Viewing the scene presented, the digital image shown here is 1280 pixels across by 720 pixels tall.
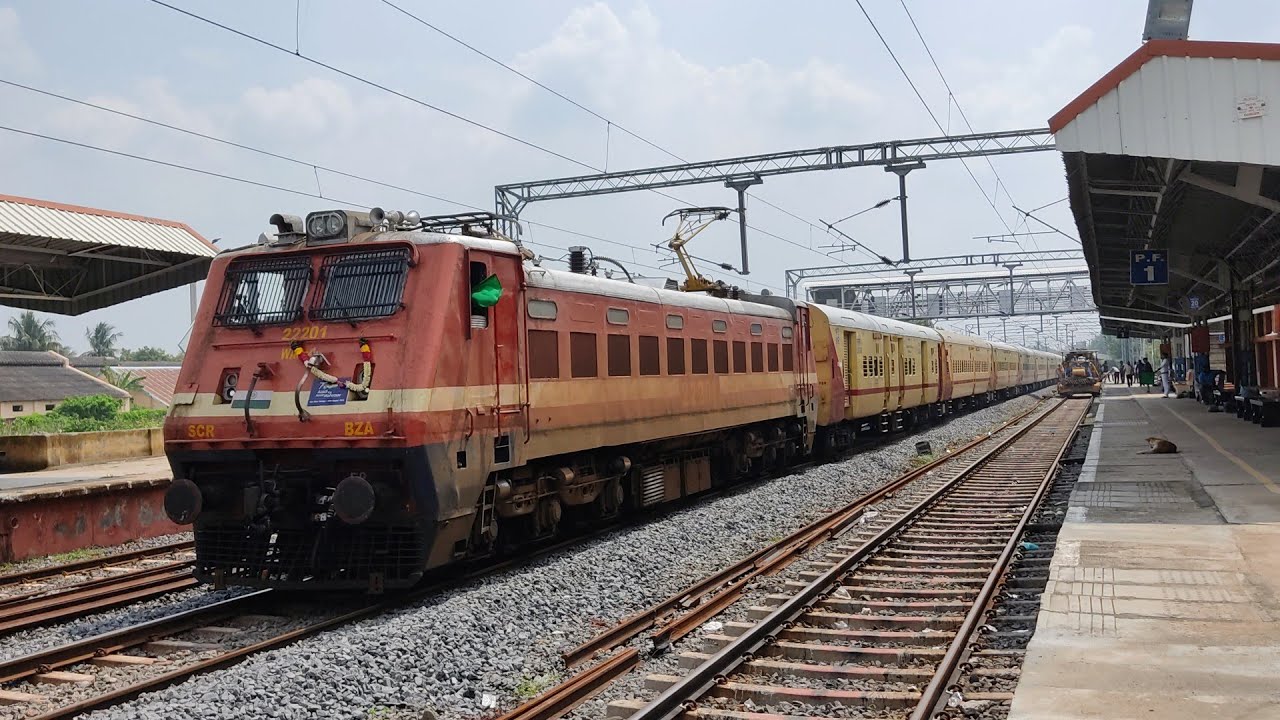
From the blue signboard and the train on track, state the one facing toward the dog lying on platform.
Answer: the blue signboard

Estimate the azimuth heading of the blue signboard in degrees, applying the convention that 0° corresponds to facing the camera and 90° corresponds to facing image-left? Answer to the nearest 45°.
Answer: approximately 0°

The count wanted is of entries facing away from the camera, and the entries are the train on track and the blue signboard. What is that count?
0

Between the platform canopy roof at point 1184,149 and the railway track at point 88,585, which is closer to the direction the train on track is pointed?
the railway track

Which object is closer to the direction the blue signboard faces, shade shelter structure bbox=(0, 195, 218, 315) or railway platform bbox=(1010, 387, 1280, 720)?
the railway platform

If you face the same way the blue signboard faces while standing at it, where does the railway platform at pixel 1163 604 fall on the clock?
The railway platform is roughly at 12 o'clock from the blue signboard.

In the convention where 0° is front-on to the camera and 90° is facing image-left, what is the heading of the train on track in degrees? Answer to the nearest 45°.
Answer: approximately 45°

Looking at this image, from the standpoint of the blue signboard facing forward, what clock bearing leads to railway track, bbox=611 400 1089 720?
The railway track is roughly at 12 o'clock from the blue signboard.

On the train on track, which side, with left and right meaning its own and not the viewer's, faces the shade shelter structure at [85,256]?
right

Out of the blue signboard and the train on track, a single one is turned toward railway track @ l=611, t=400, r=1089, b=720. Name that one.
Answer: the blue signboard
